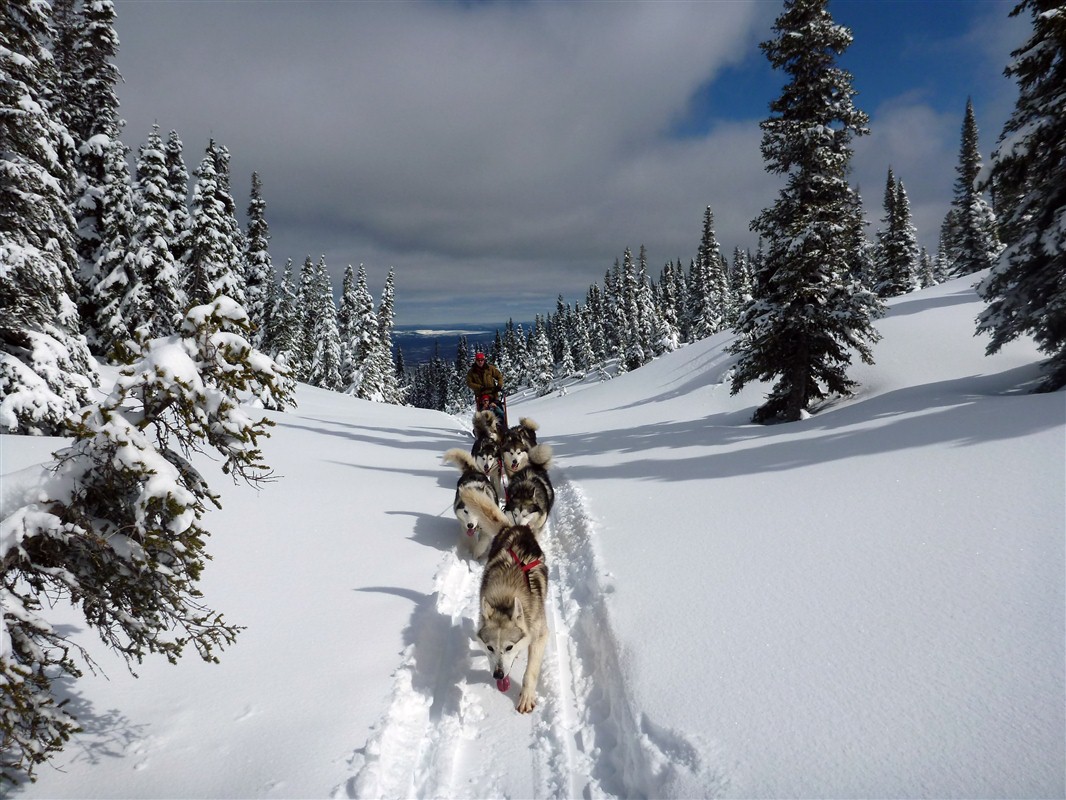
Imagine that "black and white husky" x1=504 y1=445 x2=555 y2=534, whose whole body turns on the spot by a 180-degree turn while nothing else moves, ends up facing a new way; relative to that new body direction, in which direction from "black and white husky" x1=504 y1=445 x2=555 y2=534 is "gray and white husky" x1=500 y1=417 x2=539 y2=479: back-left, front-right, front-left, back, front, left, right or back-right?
front

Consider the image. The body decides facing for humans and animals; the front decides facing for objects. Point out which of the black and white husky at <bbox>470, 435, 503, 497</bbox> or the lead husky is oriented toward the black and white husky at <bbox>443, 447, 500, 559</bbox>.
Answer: the black and white husky at <bbox>470, 435, 503, 497</bbox>

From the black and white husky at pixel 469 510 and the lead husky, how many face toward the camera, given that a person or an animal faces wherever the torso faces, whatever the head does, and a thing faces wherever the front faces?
2

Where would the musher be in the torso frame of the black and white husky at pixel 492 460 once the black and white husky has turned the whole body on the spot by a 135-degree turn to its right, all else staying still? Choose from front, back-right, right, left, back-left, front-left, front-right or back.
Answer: front-right

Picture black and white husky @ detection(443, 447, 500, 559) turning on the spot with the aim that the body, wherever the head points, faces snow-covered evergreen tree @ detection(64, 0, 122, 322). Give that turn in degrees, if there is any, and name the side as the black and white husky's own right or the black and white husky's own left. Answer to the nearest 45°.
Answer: approximately 135° to the black and white husky's own right

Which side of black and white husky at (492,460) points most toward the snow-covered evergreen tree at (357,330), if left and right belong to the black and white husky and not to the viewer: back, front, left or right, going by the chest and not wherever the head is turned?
back

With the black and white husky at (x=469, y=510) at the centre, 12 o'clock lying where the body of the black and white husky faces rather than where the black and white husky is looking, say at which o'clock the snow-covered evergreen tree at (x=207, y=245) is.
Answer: The snow-covered evergreen tree is roughly at 5 o'clock from the black and white husky.

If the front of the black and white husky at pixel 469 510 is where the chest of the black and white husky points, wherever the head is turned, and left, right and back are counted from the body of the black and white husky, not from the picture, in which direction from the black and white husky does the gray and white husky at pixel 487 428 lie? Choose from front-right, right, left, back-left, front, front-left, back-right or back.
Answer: back
